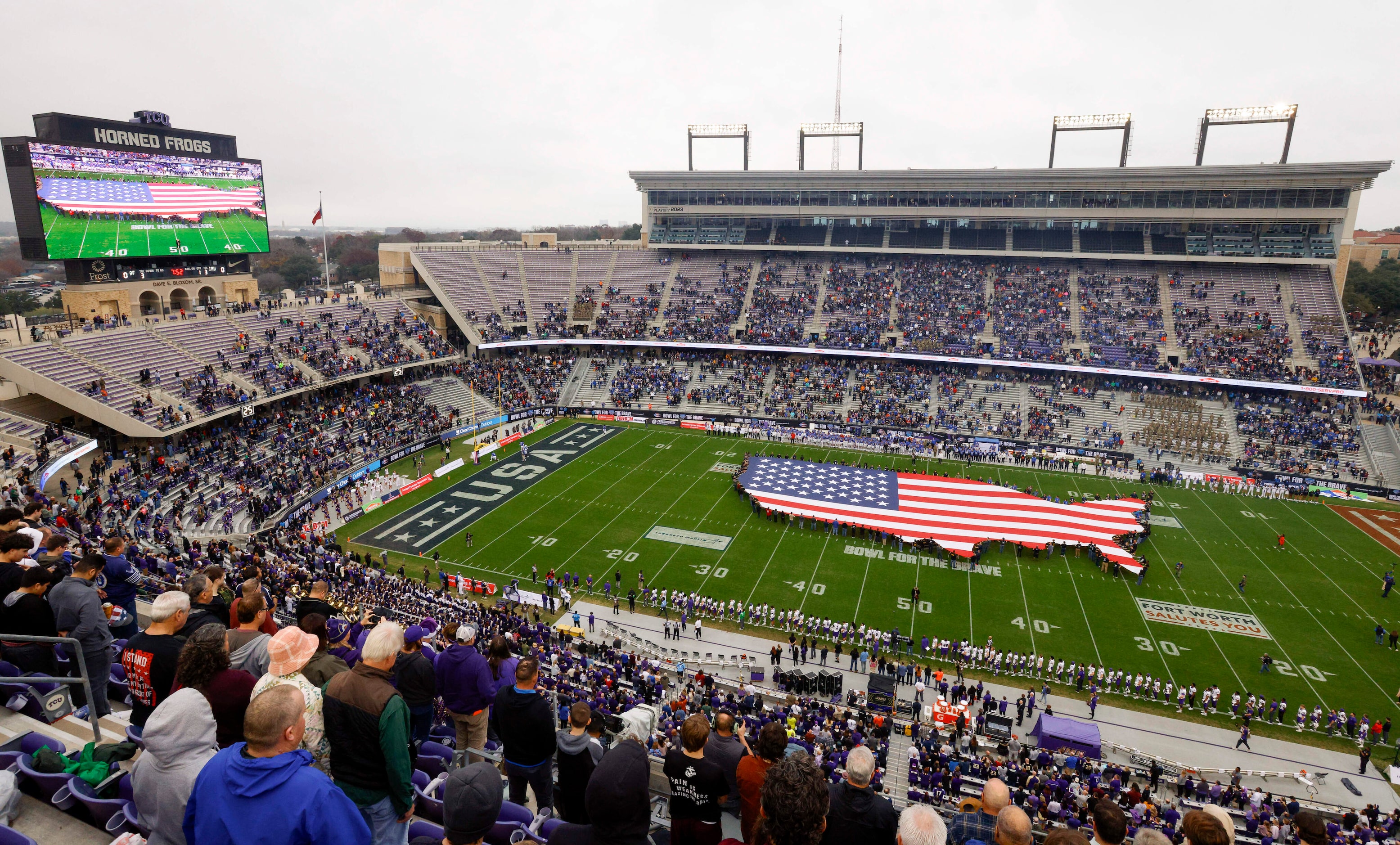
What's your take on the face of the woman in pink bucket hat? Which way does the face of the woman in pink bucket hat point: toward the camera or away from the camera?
away from the camera

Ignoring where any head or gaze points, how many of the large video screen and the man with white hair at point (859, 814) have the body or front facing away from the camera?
1

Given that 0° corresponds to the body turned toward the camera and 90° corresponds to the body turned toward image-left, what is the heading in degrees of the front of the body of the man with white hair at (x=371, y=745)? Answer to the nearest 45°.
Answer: approximately 225°

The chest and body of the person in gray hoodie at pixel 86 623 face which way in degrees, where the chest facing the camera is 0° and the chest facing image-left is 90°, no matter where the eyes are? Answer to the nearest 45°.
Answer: approximately 225°

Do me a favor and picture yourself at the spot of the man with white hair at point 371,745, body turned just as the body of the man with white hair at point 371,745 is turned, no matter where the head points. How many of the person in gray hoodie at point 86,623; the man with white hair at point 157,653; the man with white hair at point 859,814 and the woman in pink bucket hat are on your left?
3

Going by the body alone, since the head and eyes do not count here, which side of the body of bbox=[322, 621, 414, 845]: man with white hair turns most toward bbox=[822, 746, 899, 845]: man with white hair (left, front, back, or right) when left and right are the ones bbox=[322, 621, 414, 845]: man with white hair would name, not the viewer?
right

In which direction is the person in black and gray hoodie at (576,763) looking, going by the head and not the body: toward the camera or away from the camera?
away from the camera

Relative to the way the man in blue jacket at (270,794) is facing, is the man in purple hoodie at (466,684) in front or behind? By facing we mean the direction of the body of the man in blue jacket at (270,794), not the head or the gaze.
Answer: in front

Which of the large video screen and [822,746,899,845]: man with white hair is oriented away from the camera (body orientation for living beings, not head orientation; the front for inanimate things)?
the man with white hair

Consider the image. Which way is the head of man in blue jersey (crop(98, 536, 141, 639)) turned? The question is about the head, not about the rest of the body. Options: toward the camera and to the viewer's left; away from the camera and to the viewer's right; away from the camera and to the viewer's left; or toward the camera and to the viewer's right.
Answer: away from the camera and to the viewer's right

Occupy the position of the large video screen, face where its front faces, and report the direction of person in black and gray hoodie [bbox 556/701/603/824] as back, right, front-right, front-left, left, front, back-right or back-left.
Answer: front-right

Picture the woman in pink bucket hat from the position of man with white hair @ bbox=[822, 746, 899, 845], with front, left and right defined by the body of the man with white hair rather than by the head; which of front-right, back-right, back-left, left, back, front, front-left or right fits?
left

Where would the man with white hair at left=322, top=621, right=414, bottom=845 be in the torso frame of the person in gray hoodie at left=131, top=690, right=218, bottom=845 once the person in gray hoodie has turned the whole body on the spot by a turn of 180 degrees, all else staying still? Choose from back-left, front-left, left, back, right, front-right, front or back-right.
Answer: back-left

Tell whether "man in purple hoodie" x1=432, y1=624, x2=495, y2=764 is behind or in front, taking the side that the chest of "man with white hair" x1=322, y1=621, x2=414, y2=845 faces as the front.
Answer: in front

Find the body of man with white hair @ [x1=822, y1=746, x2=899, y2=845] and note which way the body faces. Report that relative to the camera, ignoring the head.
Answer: away from the camera
